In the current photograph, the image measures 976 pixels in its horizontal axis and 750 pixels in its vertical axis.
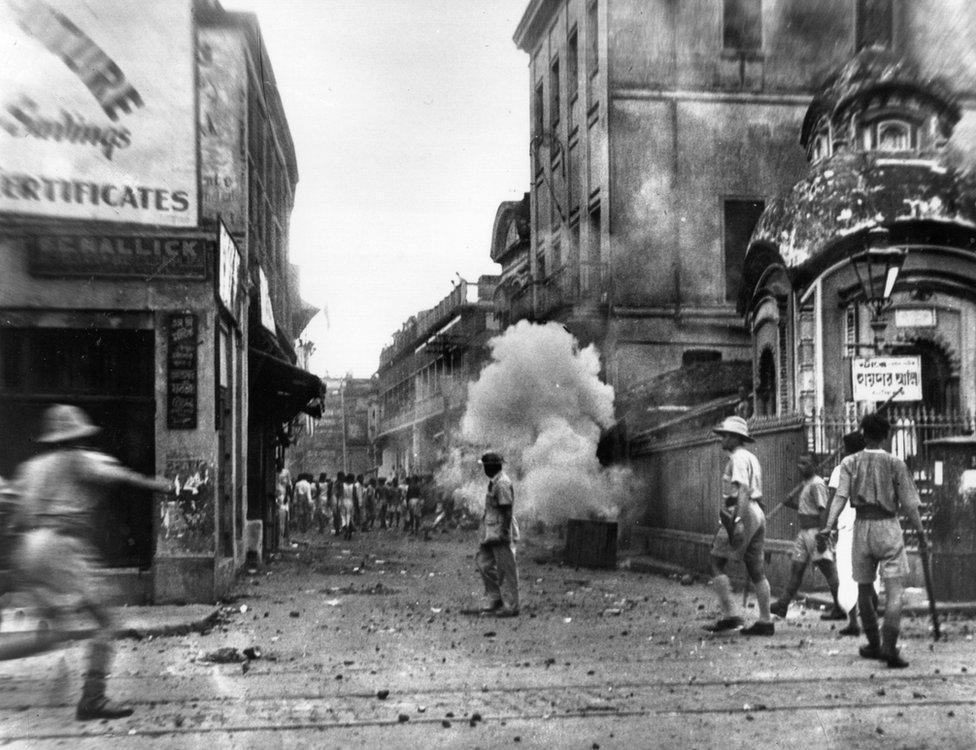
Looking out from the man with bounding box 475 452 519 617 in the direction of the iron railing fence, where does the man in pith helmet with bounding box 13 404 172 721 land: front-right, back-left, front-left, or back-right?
back-right

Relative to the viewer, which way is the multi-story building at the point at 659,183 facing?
to the viewer's left

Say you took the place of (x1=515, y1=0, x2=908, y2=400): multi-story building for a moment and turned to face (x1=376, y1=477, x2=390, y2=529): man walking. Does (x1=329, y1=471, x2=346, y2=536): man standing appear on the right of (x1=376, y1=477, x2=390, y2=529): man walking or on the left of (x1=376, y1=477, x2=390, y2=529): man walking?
left

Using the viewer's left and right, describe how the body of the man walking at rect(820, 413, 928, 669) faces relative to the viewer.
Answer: facing away from the viewer

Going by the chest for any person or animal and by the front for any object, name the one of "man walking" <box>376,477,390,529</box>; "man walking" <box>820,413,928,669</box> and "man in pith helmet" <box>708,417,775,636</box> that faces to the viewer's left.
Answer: the man in pith helmet

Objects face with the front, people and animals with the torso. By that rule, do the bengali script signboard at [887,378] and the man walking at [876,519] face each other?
yes

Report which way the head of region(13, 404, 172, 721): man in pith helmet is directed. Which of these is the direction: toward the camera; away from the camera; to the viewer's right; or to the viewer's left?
to the viewer's right
